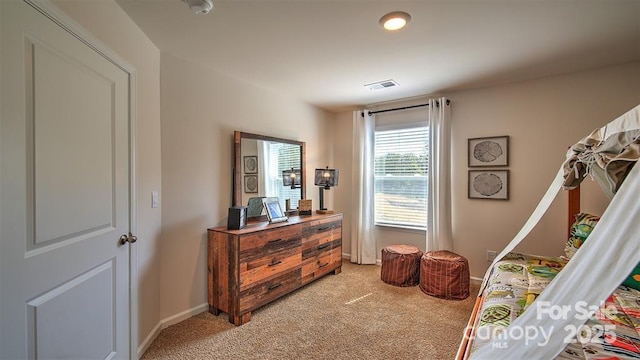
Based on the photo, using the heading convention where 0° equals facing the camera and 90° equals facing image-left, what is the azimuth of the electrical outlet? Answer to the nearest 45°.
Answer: approximately 0°

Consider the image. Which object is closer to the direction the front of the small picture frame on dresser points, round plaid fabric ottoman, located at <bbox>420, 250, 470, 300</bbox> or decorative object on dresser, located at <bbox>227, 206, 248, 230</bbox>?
the round plaid fabric ottoman

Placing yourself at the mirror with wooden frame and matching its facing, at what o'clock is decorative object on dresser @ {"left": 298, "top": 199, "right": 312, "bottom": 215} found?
The decorative object on dresser is roughly at 10 o'clock from the mirror with wooden frame.

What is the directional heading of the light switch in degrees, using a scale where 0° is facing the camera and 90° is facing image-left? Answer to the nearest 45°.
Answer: approximately 270°

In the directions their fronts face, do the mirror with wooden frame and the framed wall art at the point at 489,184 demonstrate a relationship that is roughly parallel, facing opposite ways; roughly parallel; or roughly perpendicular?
roughly perpendicular

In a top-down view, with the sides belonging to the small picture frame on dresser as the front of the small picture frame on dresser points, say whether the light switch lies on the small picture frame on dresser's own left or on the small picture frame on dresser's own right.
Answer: on the small picture frame on dresser's own right
